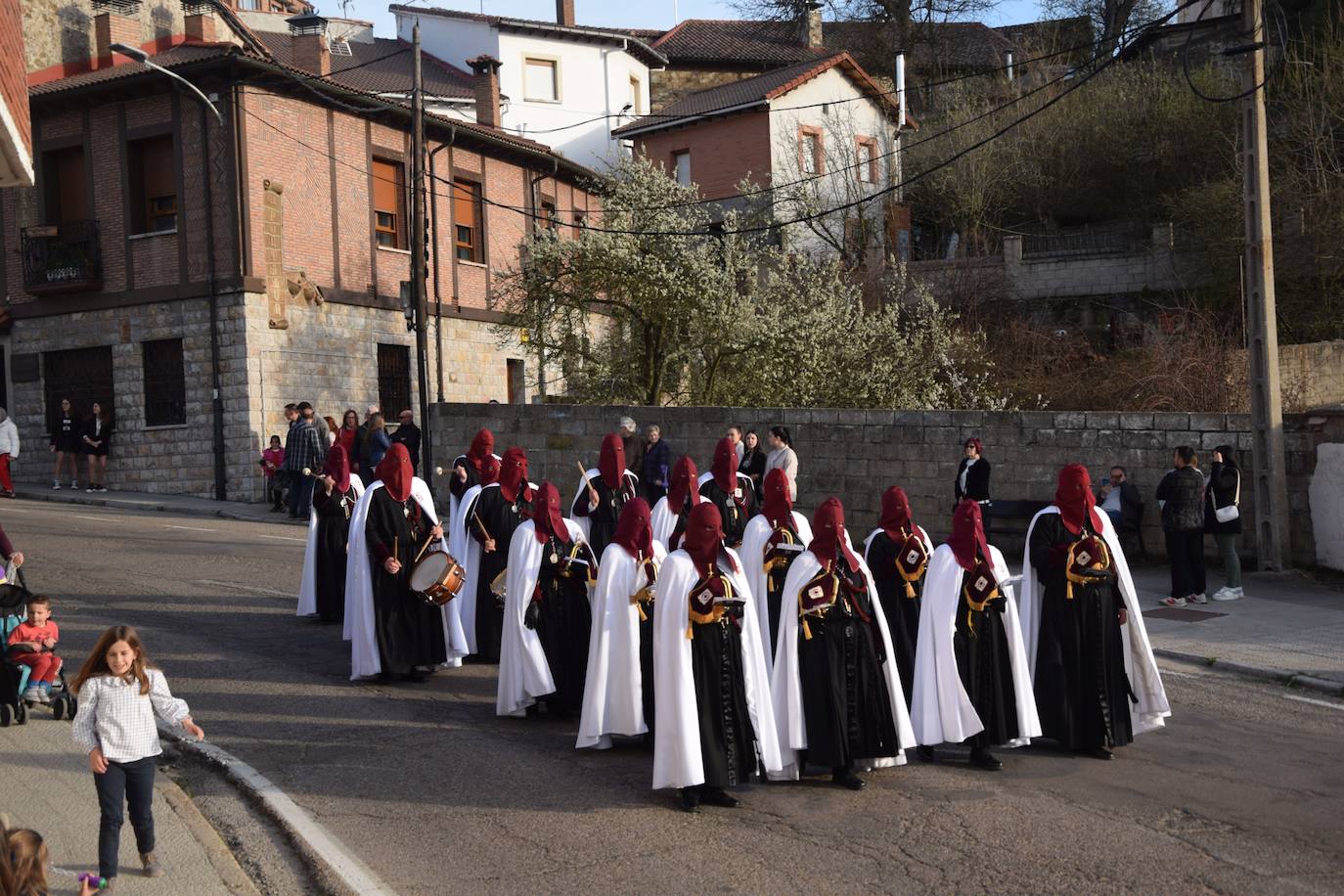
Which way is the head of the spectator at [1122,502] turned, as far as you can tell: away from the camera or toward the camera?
toward the camera

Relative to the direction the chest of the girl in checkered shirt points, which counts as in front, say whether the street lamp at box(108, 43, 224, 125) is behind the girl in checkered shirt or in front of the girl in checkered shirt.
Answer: behind

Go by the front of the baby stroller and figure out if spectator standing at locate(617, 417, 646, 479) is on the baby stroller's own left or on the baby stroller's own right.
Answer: on the baby stroller's own left

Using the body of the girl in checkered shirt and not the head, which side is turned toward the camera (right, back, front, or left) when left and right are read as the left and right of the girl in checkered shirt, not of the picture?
front

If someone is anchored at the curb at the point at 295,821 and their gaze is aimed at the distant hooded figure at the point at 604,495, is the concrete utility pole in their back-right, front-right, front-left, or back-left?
front-right

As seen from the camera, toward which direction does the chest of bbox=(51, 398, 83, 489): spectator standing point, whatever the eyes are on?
toward the camera

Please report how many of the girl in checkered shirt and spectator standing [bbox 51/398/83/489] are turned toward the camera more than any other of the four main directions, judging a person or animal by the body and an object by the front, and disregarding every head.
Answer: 2

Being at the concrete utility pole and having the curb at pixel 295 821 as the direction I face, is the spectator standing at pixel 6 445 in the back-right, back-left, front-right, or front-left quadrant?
front-right

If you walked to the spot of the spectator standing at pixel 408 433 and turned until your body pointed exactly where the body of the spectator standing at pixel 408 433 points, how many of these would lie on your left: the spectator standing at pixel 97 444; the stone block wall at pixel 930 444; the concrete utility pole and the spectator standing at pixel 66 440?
2

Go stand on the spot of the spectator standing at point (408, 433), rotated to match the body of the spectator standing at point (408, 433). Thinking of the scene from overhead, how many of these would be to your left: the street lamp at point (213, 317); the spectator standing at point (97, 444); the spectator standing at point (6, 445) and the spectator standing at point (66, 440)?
0

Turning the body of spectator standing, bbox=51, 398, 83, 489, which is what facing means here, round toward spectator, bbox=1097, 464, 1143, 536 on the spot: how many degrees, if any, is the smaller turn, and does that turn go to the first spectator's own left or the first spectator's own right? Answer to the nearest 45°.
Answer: approximately 45° to the first spectator's own left

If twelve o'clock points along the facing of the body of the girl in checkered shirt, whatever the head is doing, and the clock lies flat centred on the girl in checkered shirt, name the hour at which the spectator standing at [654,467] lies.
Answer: The spectator standing is roughly at 7 o'clock from the girl in checkered shirt.

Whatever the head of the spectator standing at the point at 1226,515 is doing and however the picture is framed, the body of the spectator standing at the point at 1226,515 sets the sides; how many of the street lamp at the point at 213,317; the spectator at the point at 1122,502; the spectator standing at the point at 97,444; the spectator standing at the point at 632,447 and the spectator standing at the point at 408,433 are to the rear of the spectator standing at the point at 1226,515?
0

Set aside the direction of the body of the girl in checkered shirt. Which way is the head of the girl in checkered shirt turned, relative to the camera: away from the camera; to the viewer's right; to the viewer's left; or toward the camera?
toward the camera

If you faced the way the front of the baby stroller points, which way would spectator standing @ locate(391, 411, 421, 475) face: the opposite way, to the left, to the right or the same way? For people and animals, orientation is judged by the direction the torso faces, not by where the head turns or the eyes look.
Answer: to the right

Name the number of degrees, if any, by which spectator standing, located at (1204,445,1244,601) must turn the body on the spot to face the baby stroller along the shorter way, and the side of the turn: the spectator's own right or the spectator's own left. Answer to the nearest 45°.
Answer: approximately 45° to the spectator's own left

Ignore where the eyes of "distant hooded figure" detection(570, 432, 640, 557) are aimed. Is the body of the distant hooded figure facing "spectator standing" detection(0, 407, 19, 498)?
no

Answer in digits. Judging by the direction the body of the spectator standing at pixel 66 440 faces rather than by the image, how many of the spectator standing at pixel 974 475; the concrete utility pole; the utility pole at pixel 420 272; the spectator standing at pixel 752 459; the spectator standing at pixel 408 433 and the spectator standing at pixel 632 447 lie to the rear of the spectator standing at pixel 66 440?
0

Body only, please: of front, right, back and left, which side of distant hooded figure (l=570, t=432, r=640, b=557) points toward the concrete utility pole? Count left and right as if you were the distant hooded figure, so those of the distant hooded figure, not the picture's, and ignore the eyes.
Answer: left

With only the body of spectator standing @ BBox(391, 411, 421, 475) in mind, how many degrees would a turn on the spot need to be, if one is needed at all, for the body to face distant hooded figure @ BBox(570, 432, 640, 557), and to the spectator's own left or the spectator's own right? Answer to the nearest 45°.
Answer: approximately 45° to the spectator's own left
